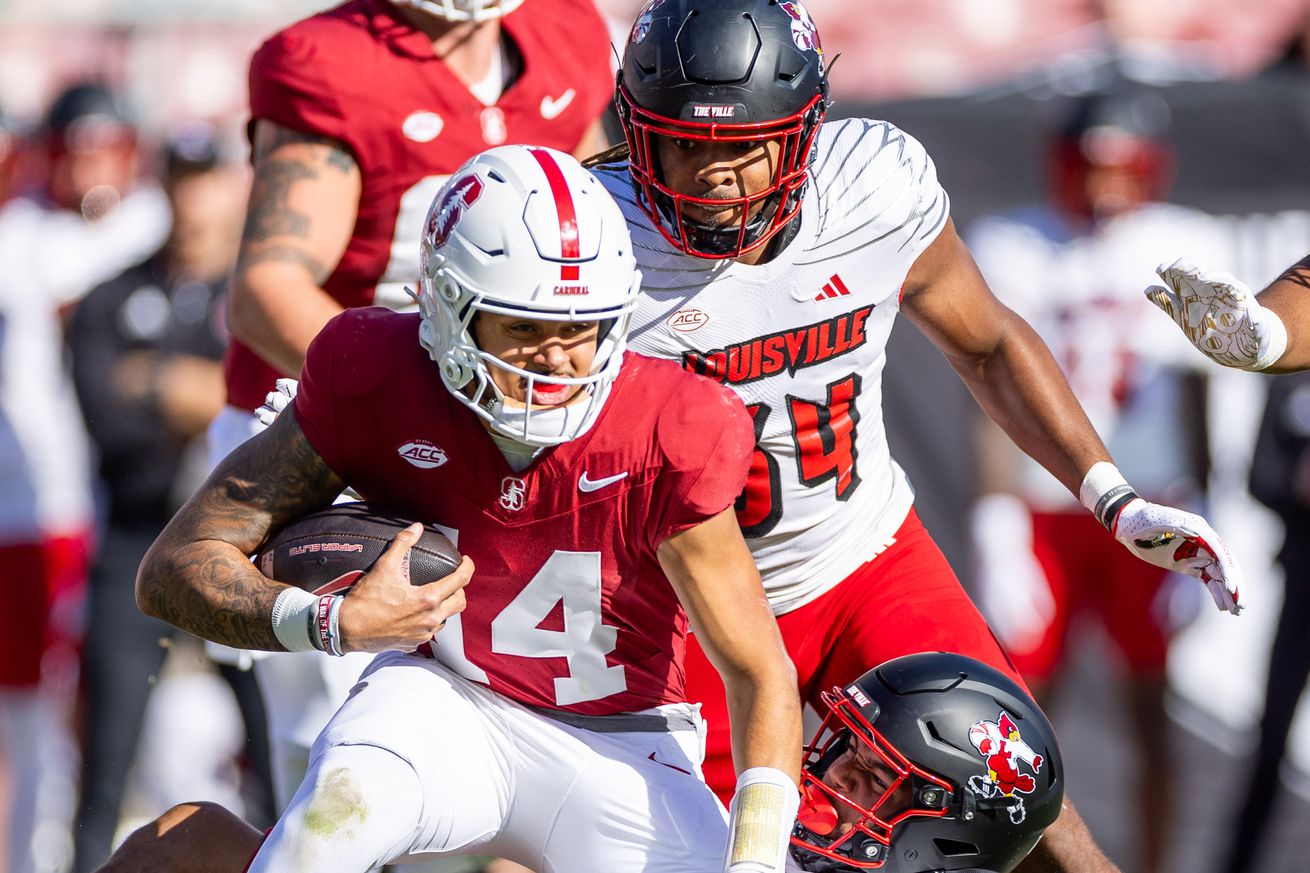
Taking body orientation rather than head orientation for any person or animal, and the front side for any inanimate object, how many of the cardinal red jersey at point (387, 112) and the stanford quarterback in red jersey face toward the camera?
2

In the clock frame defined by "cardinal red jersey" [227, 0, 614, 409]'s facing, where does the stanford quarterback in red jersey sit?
The stanford quarterback in red jersey is roughly at 12 o'clock from the cardinal red jersey.

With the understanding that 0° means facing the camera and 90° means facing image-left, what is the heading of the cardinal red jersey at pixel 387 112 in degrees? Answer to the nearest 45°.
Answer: approximately 0°

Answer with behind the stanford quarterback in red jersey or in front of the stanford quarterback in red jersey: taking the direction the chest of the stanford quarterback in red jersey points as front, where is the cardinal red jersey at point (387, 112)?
behind
